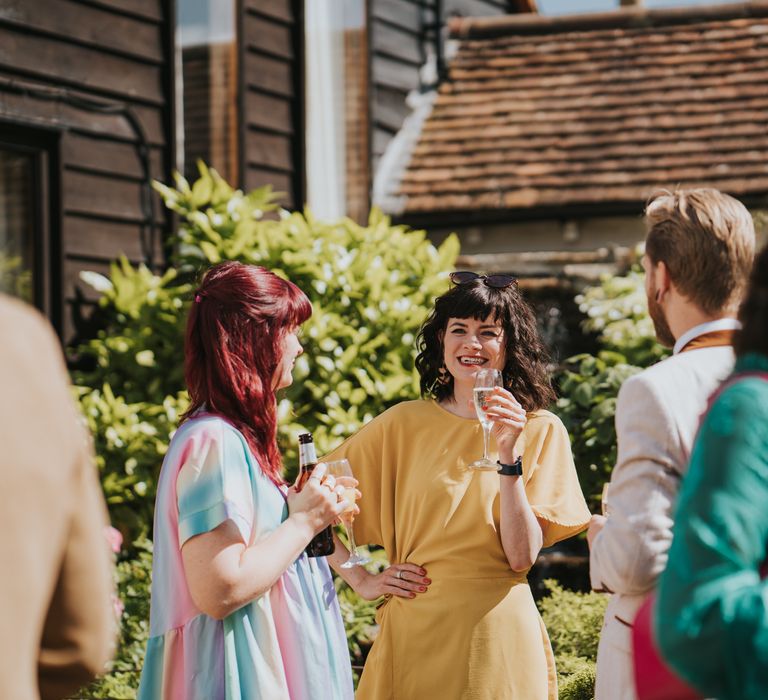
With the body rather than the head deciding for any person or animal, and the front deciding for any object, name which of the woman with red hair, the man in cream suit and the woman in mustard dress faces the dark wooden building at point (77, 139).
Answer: the man in cream suit

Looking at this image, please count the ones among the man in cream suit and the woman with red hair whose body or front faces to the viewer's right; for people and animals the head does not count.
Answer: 1

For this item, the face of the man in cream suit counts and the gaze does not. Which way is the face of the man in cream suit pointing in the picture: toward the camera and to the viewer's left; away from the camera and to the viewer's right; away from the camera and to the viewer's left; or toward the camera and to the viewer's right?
away from the camera and to the viewer's left

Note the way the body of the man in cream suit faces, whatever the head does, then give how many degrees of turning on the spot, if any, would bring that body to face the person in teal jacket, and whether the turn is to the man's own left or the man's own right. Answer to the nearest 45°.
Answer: approximately 135° to the man's own left

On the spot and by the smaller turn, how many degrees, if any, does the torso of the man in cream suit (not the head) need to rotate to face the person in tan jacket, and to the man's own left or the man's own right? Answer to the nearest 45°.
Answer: approximately 90° to the man's own left

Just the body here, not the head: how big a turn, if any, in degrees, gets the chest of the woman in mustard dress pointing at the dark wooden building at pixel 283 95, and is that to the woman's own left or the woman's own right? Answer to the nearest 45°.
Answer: approximately 180°

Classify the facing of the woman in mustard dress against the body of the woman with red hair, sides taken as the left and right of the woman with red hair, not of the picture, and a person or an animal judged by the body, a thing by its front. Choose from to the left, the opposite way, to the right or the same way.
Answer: to the right

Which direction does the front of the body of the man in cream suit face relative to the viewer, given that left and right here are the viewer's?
facing away from the viewer and to the left of the viewer

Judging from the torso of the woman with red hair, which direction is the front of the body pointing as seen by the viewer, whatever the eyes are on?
to the viewer's right

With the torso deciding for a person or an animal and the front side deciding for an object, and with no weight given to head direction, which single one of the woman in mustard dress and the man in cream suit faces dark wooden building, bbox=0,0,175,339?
the man in cream suit

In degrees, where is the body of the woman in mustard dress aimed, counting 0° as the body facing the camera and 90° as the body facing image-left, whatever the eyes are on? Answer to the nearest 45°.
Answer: approximately 0°

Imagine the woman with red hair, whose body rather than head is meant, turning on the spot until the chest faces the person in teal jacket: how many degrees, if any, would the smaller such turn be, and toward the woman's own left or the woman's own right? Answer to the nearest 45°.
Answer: approximately 45° to the woman's own right

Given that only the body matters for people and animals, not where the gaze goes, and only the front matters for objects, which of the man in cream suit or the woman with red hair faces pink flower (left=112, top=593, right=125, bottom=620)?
the man in cream suit

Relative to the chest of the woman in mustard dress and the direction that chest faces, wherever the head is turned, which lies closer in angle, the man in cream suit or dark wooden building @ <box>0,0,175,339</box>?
the man in cream suit

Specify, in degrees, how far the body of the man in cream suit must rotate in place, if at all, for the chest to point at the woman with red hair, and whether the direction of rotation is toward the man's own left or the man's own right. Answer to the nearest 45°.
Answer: approximately 45° to the man's own left

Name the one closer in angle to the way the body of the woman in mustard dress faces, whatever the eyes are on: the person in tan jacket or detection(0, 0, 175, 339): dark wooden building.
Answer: the person in tan jacket

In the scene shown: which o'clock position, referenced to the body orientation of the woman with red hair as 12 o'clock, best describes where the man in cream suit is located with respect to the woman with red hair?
The man in cream suit is roughly at 1 o'clock from the woman with red hair.
